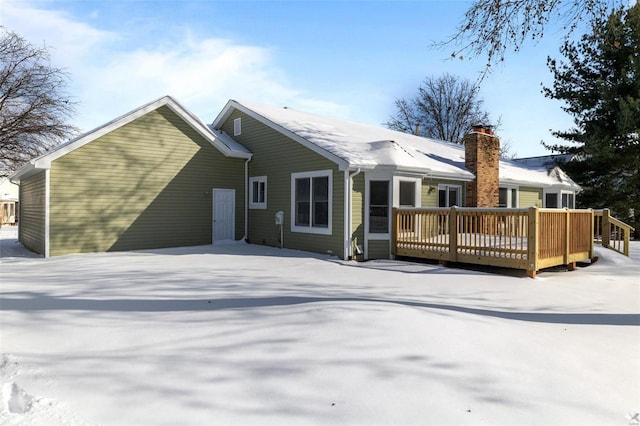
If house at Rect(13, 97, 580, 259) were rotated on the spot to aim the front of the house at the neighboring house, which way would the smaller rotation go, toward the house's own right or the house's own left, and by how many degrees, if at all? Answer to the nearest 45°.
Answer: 0° — it already faces it

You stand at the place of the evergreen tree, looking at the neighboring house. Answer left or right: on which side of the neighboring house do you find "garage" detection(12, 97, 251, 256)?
left

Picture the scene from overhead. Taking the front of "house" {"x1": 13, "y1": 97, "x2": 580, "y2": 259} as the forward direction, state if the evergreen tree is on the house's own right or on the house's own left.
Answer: on the house's own right

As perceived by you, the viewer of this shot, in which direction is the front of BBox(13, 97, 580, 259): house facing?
facing away from the viewer and to the left of the viewer

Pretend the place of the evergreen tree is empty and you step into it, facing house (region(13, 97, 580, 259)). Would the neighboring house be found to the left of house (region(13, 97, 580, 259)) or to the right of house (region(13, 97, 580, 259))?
right
